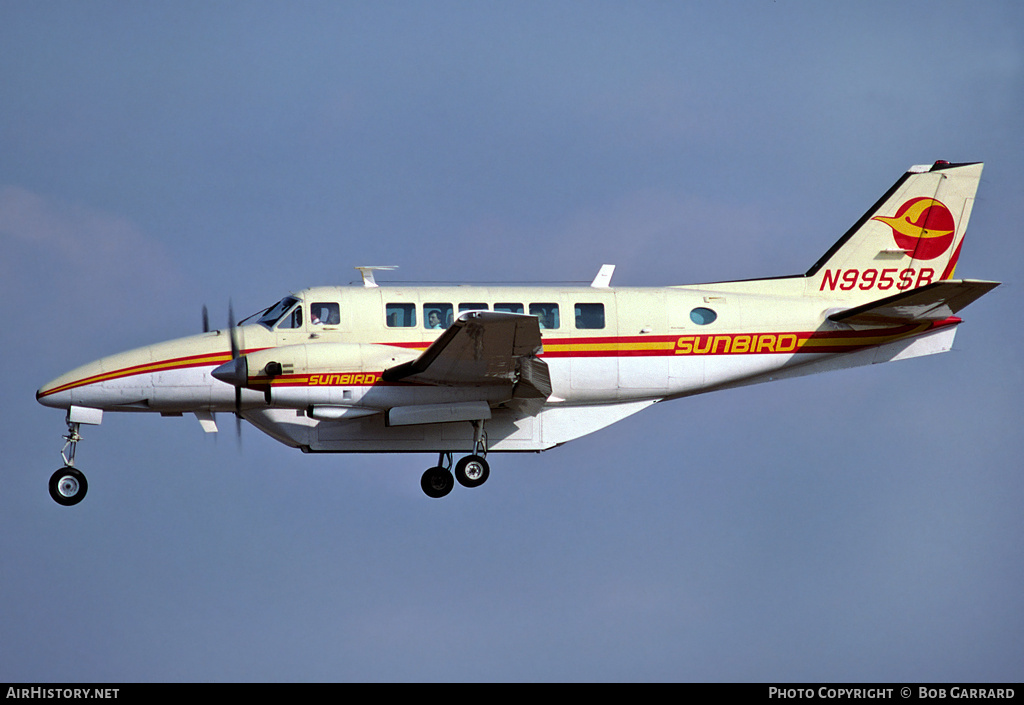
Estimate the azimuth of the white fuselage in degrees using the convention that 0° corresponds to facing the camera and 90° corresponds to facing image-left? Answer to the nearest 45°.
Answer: approximately 90°
